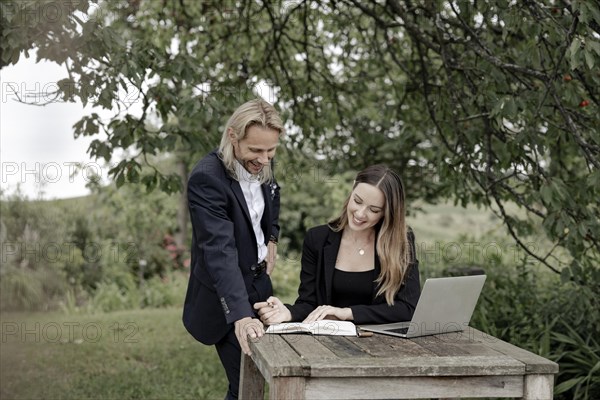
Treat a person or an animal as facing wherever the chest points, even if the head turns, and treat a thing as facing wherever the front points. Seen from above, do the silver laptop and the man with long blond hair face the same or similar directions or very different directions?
very different directions

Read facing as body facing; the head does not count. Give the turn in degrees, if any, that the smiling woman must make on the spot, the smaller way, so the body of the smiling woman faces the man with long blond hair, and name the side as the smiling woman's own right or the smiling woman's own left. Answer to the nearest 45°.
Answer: approximately 90° to the smiling woman's own right

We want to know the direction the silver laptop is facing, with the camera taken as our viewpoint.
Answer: facing away from the viewer and to the left of the viewer

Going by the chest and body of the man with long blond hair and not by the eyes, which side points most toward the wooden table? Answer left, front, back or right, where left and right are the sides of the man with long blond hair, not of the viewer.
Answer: front

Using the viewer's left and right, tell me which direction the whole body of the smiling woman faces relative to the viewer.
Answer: facing the viewer

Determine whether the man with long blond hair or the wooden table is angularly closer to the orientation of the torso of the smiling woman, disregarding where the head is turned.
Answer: the wooden table

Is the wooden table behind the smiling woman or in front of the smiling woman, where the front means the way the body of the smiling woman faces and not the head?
in front

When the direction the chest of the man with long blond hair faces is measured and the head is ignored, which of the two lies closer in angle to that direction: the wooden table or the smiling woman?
the wooden table

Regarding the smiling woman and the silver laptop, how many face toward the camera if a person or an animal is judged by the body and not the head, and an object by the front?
1

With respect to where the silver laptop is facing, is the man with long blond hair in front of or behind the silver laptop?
in front

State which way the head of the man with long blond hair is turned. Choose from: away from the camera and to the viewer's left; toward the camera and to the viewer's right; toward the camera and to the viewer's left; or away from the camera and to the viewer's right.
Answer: toward the camera and to the viewer's right
